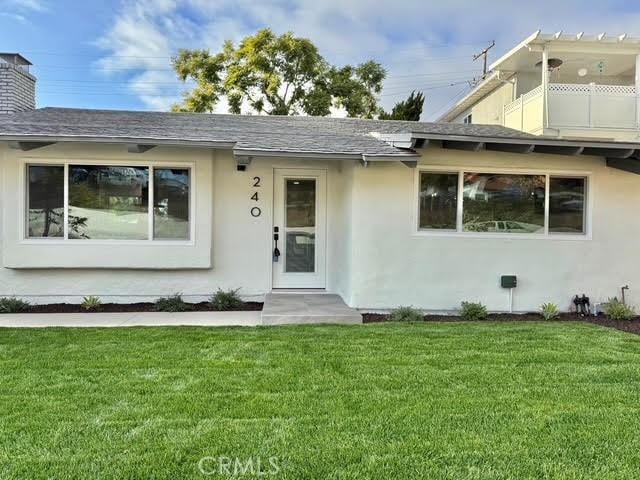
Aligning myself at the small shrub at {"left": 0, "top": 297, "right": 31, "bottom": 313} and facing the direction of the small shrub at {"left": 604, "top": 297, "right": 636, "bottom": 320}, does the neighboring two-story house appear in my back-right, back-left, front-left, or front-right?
front-left

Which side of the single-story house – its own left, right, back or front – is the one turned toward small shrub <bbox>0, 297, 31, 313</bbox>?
right

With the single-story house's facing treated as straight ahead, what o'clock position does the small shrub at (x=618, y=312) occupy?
The small shrub is roughly at 9 o'clock from the single-story house.

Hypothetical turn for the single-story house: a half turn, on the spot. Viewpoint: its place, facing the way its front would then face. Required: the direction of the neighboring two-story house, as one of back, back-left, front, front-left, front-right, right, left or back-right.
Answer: front-right

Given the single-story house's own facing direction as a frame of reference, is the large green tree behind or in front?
behind

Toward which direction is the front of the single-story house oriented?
toward the camera

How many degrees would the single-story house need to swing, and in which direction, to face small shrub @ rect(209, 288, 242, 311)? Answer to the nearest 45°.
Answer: approximately 90° to its right

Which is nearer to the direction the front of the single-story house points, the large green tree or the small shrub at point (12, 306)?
the small shrub

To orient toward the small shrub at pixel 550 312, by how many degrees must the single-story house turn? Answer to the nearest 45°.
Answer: approximately 90° to its left
